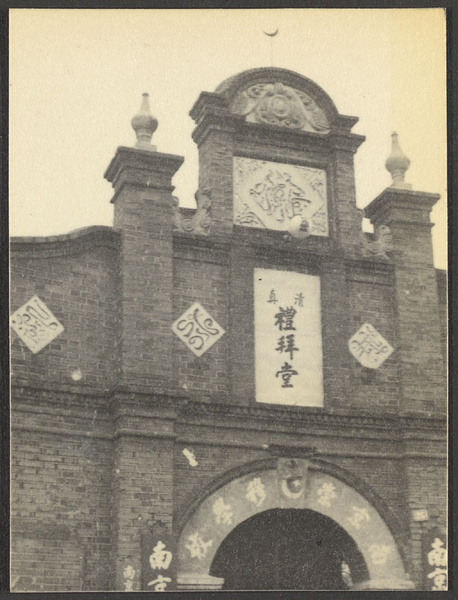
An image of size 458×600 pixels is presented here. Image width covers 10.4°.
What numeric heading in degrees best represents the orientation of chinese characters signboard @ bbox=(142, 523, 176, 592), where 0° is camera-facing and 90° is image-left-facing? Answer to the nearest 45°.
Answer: approximately 0°
